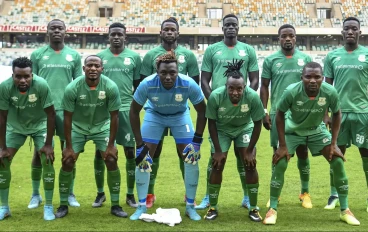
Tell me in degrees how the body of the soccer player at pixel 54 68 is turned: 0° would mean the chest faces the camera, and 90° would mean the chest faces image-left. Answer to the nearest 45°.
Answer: approximately 0°

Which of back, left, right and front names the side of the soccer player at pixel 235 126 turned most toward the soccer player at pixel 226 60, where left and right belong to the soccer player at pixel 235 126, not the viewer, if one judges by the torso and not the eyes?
back

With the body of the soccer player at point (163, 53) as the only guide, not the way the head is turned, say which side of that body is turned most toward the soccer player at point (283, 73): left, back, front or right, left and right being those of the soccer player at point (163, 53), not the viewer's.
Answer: left

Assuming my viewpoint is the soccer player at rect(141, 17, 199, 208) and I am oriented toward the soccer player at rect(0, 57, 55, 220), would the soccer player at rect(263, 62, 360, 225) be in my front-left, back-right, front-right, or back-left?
back-left
